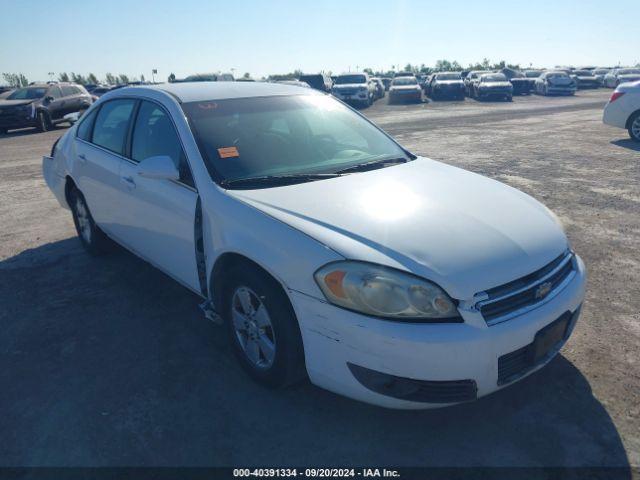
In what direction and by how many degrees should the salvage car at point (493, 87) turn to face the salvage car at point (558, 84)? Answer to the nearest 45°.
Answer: approximately 135° to its left

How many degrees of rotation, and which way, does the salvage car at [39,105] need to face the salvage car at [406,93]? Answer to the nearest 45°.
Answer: approximately 135° to its left

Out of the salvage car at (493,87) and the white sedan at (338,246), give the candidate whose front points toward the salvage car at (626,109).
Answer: the salvage car at (493,87)

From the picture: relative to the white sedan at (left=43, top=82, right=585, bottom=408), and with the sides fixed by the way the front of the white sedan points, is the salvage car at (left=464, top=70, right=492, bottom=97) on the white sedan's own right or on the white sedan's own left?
on the white sedan's own left

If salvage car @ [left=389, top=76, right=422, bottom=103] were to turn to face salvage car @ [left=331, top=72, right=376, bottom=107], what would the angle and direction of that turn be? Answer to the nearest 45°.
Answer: approximately 45° to its right

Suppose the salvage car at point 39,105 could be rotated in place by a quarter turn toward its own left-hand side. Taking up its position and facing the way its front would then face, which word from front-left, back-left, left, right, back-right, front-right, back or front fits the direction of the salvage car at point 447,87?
front-left

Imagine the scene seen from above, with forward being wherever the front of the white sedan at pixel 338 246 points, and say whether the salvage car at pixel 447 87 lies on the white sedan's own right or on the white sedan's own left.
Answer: on the white sedan's own left

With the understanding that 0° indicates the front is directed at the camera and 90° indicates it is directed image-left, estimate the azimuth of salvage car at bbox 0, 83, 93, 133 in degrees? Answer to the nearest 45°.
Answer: approximately 45°

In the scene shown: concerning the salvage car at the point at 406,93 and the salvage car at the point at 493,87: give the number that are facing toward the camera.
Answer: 2

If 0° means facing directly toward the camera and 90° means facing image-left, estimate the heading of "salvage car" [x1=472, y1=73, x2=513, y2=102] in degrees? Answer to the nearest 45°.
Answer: approximately 0°

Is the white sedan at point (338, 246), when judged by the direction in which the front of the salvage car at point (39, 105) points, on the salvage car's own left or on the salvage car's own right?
on the salvage car's own left
